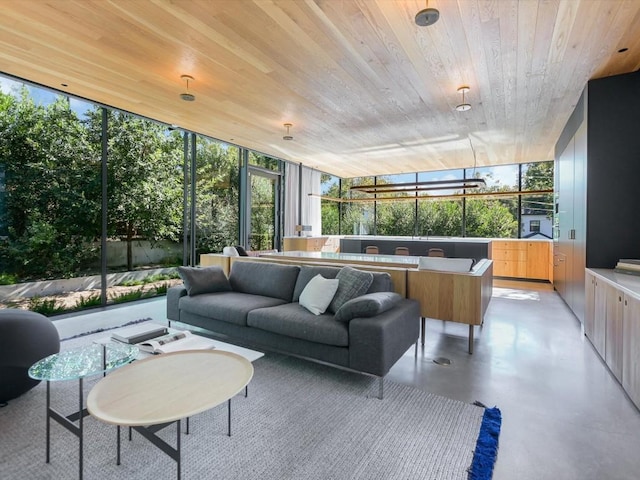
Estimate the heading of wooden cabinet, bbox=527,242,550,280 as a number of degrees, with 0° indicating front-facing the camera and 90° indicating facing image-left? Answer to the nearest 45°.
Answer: approximately 0°

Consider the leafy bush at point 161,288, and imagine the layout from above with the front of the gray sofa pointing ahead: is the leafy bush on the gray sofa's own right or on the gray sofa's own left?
on the gray sofa's own right

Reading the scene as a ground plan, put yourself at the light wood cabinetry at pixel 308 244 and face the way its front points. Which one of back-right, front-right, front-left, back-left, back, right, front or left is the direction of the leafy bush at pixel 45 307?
front-right

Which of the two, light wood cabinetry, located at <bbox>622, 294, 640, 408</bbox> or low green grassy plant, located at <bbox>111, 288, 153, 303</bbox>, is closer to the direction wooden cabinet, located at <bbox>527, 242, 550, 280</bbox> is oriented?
the light wood cabinetry

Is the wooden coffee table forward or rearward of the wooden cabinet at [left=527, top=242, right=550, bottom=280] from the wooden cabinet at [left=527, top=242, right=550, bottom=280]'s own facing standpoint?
forward

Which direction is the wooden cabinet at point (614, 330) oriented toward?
to the viewer's left

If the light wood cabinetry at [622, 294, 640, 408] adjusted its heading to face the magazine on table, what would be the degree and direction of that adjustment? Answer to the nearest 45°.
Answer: approximately 45° to its left

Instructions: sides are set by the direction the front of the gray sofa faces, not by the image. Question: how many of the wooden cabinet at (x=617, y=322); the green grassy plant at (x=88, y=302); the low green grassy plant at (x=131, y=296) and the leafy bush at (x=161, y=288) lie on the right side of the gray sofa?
3

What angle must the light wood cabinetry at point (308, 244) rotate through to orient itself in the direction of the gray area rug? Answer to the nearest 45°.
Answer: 0° — it already faces it

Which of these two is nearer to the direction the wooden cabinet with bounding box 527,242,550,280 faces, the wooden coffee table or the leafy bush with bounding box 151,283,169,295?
the wooden coffee table

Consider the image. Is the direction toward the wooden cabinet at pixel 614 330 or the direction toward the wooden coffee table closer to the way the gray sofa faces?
the wooden coffee table

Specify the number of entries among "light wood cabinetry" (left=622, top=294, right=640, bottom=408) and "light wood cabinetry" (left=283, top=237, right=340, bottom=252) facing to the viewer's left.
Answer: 1

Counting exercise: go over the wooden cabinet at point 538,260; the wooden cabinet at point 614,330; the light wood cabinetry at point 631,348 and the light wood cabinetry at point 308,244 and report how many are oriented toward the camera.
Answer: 2

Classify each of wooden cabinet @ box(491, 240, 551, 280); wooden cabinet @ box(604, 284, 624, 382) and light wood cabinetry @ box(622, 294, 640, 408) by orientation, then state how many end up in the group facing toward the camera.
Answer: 1
